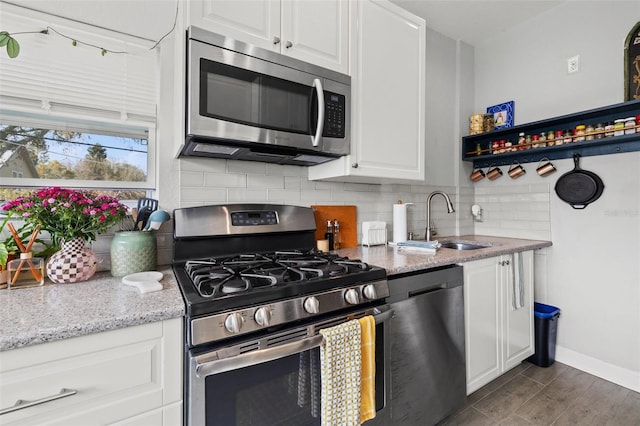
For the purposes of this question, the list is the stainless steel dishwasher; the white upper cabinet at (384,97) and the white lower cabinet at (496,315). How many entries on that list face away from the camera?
0

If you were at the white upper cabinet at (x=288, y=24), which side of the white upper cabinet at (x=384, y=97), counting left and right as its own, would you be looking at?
right

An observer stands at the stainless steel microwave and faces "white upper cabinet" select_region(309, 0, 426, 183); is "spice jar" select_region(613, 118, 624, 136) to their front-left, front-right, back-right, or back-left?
front-right

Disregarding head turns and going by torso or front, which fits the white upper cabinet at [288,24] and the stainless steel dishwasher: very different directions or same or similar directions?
same or similar directions

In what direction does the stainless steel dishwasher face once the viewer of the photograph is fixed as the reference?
facing the viewer and to the right of the viewer

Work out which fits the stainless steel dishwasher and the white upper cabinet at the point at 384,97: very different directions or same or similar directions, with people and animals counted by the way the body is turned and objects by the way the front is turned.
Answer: same or similar directions

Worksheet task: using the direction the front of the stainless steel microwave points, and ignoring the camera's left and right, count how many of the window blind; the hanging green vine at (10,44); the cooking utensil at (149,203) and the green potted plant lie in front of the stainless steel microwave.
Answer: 0

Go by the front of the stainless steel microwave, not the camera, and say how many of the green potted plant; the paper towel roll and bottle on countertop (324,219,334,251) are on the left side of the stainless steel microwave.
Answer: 2

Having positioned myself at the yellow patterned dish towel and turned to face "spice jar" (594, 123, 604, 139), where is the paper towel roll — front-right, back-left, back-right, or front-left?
front-left

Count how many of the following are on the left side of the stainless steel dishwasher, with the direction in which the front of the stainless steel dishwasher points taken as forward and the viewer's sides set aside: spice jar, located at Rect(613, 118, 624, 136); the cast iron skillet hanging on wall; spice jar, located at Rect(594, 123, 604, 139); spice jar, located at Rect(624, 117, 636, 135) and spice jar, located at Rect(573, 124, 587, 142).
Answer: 5

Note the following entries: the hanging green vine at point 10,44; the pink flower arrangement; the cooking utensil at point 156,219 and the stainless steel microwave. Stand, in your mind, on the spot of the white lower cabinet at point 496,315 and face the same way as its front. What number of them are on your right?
4

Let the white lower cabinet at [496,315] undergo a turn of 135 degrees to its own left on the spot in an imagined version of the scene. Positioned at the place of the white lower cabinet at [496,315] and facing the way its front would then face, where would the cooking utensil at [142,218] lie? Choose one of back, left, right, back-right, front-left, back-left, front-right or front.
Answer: back-left

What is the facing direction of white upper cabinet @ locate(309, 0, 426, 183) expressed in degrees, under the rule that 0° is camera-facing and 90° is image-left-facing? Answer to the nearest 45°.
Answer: approximately 315°

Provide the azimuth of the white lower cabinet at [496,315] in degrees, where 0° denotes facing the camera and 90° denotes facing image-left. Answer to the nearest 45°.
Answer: approximately 315°

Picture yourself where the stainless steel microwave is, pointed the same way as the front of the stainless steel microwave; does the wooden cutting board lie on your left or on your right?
on your left

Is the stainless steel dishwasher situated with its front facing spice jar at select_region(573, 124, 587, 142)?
no

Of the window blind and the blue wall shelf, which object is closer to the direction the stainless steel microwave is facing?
the blue wall shelf
